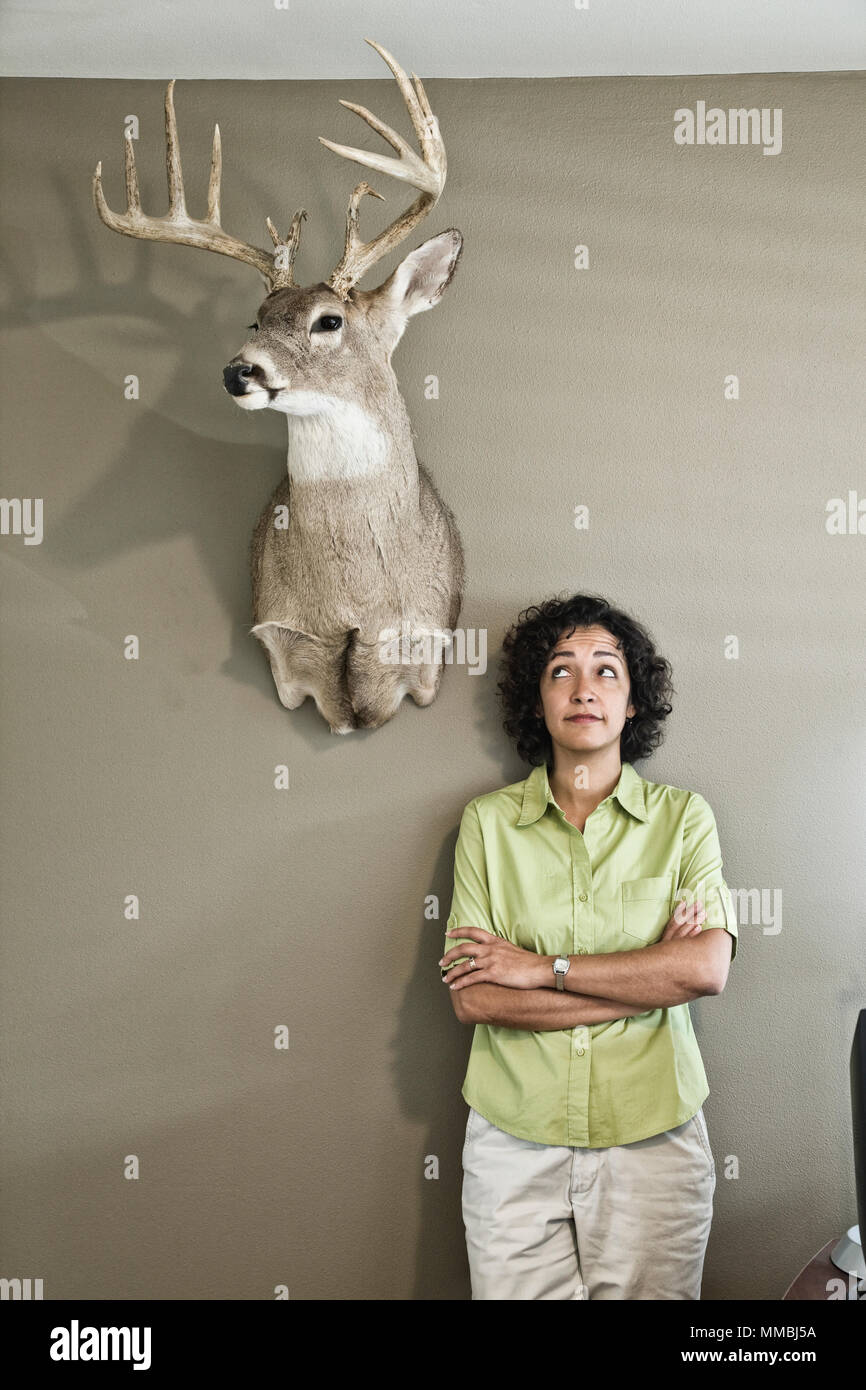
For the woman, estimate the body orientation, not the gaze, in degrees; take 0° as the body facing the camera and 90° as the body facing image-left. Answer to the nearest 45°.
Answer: approximately 0°

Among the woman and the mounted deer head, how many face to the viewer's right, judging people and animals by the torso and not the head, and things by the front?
0

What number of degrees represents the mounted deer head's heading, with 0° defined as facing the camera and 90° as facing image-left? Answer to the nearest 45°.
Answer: approximately 45°
